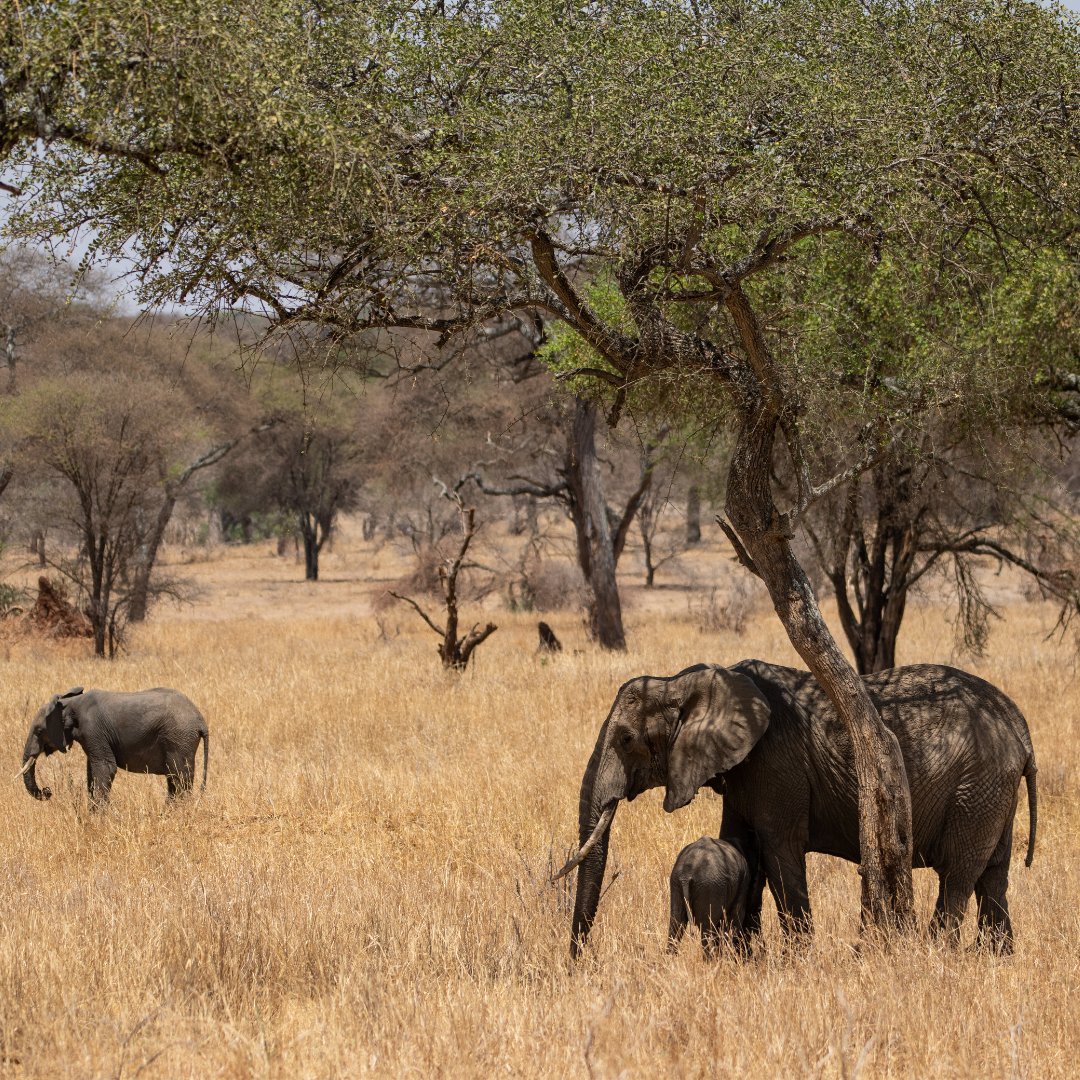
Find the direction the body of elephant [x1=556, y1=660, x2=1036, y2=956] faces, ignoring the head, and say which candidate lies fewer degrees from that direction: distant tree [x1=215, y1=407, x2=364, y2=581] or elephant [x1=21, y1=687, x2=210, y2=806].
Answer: the elephant

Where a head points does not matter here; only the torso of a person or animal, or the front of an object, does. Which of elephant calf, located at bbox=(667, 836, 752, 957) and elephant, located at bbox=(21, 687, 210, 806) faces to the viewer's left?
the elephant

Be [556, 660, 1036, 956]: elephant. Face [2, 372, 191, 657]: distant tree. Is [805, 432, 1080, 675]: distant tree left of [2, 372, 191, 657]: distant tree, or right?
right

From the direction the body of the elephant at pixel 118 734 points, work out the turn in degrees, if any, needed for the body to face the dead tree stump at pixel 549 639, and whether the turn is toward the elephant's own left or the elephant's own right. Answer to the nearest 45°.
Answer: approximately 135° to the elephant's own right

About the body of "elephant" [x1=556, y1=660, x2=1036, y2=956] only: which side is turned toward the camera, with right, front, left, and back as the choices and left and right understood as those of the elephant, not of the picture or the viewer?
left

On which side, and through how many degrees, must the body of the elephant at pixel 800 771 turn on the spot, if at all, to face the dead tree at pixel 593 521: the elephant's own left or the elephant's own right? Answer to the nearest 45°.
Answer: approximately 90° to the elephant's own right

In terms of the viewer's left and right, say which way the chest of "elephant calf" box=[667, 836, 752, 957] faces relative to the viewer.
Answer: facing away from the viewer and to the right of the viewer

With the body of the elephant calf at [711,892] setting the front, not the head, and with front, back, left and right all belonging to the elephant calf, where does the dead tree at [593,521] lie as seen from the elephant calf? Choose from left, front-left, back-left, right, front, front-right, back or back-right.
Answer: front-left

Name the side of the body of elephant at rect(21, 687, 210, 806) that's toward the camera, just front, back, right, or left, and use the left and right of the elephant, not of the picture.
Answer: left

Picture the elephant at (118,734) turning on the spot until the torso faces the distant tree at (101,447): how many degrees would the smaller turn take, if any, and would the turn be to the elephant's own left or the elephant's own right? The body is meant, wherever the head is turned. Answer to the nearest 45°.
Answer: approximately 90° to the elephant's own right

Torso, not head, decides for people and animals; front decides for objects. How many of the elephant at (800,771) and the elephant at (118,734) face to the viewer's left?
2
